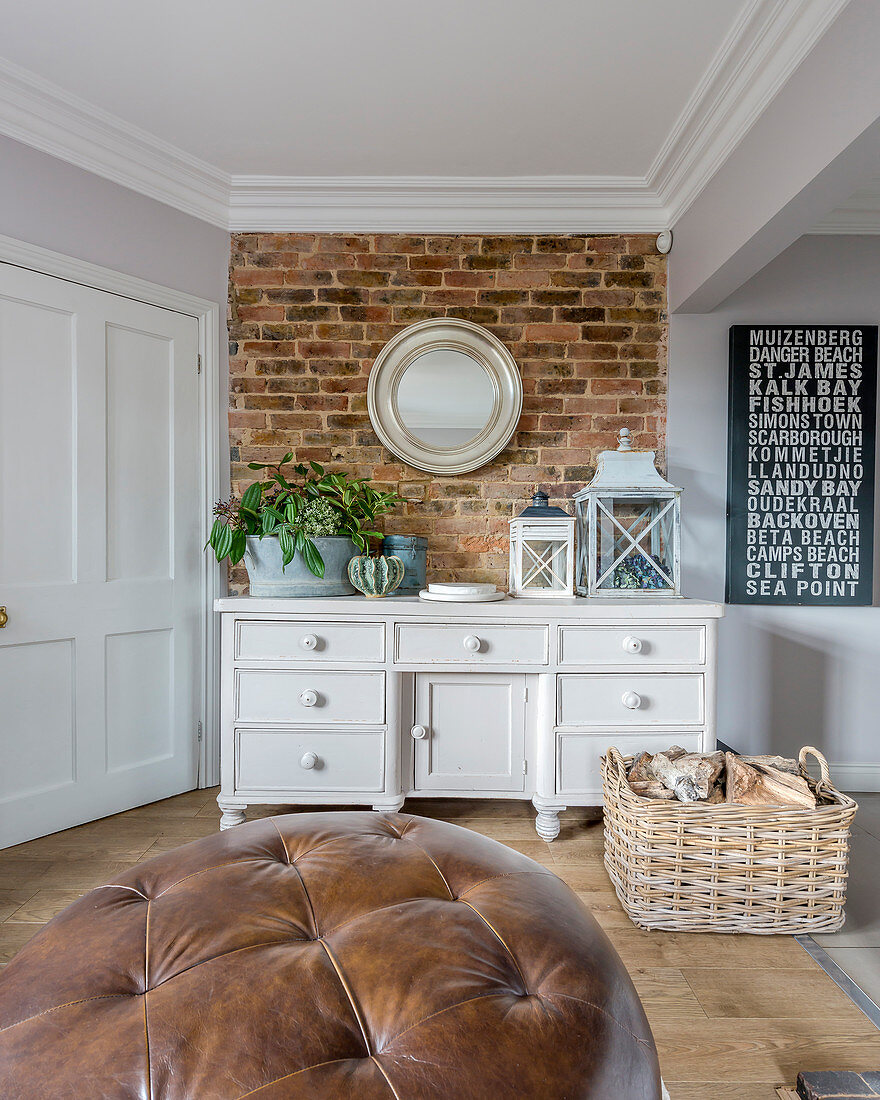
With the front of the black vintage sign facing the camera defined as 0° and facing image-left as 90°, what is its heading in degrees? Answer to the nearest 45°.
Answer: approximately 0°

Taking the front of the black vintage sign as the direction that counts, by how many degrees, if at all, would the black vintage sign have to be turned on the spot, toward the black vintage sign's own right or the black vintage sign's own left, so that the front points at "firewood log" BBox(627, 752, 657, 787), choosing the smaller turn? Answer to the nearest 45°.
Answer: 0° — it already faces it

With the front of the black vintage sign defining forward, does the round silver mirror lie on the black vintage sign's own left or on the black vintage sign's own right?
on the black vintage sign's own right

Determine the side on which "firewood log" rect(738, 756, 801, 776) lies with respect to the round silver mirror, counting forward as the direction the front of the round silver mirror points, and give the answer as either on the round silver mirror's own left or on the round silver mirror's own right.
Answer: on the round silver mirror's own left

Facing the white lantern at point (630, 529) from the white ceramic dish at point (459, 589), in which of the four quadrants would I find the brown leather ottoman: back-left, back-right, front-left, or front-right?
back-right

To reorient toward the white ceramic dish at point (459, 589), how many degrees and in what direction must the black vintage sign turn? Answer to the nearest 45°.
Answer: approximately 45° to its right
